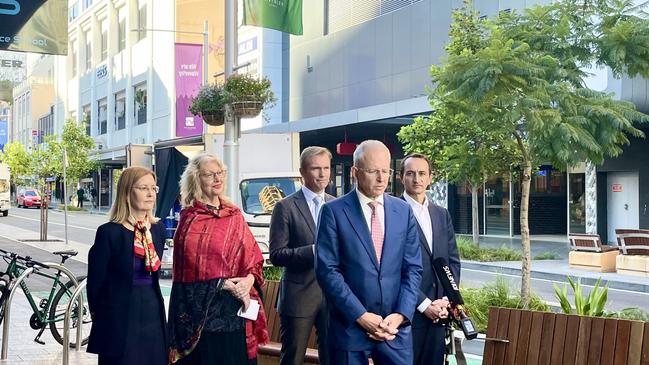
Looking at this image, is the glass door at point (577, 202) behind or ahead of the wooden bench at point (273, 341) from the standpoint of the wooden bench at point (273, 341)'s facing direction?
behind

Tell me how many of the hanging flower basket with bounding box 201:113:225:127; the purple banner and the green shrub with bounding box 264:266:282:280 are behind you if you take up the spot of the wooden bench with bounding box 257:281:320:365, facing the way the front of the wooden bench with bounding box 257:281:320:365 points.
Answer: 3

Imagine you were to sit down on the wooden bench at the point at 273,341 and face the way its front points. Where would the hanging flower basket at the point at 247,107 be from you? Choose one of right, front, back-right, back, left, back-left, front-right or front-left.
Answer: back

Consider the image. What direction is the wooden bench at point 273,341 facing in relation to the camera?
toward the camera

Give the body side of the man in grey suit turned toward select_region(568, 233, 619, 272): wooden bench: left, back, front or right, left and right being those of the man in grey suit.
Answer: left

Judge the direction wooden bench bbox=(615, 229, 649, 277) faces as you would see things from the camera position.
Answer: facing the viewer

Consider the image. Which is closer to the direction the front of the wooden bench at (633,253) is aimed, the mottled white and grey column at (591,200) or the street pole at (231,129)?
the street pole

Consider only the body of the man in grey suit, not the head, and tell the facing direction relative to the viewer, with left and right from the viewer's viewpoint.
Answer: facing the viewer and to the right of the viewer

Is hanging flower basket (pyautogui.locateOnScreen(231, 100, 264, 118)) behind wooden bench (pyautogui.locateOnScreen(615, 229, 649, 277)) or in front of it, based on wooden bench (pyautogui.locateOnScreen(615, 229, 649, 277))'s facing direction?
in front

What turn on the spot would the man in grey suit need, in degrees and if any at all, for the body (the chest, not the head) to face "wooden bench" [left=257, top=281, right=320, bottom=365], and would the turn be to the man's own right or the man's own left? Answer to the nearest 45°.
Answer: approximately 135° to the man's own left
